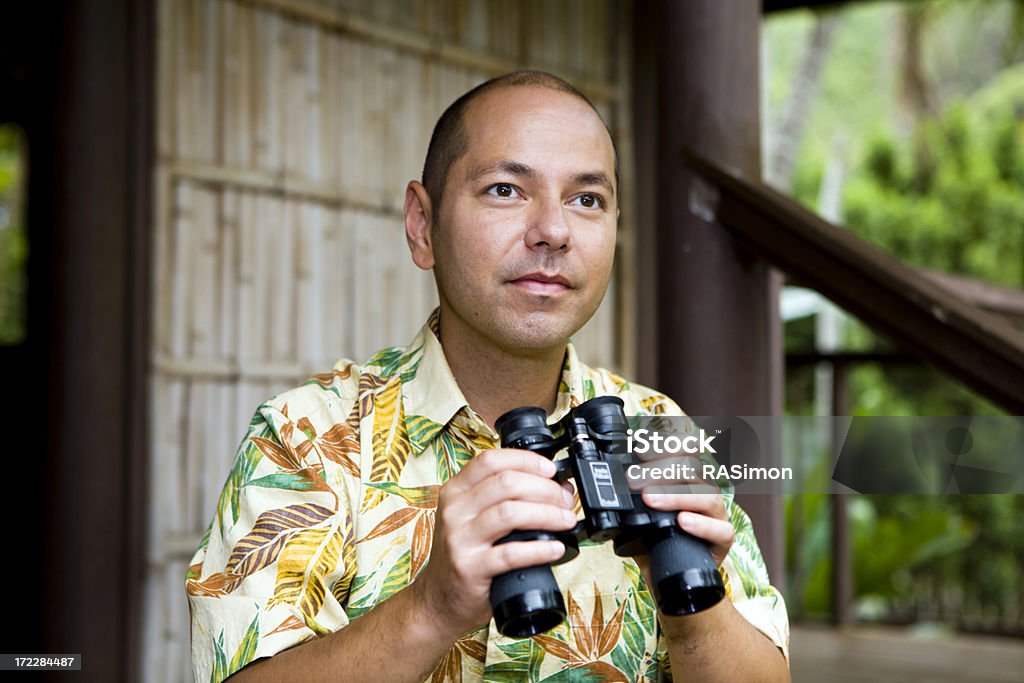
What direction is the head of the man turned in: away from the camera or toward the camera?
toward the camera

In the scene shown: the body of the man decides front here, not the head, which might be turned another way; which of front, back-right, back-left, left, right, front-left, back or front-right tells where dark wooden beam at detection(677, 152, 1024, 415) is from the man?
left

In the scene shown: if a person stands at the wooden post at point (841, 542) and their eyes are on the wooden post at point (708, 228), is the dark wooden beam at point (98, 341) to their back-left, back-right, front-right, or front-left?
front-right

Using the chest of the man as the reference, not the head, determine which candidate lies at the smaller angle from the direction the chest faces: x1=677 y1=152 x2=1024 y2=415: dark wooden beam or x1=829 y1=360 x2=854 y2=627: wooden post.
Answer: the dark wooden beam

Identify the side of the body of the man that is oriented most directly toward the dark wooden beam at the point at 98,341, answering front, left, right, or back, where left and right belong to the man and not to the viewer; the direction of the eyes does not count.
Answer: back

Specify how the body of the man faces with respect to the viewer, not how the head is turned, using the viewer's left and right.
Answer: facing the viewer and to the right of the viewer

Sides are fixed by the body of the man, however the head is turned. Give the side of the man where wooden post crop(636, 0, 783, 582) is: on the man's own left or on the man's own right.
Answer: on the man's own left

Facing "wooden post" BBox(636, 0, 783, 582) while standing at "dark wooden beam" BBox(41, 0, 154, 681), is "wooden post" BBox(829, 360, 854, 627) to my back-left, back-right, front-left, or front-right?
front-left
